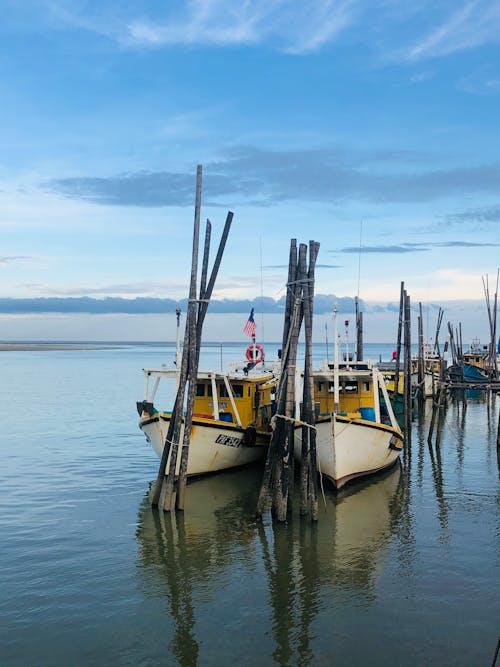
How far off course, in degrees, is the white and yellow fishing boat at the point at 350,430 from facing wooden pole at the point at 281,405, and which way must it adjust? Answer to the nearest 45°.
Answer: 0° — it already faces it

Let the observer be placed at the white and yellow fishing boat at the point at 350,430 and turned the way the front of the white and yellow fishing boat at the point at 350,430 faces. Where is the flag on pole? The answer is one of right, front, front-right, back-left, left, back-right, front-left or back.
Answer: back-right

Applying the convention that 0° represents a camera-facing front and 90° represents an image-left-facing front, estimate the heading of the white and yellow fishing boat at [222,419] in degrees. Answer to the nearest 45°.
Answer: approximately 45°

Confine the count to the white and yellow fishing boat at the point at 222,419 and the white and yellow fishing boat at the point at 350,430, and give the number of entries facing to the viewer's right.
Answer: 0

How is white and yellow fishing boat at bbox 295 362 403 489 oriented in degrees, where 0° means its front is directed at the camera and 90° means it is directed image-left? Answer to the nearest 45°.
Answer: approximately 0°

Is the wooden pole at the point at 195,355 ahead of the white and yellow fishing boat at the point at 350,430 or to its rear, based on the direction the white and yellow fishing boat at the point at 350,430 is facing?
ahead

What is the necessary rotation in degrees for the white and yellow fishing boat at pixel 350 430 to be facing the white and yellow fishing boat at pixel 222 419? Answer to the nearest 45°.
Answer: approximately 90° to its right

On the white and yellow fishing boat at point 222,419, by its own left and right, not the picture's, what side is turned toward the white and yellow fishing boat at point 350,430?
left
